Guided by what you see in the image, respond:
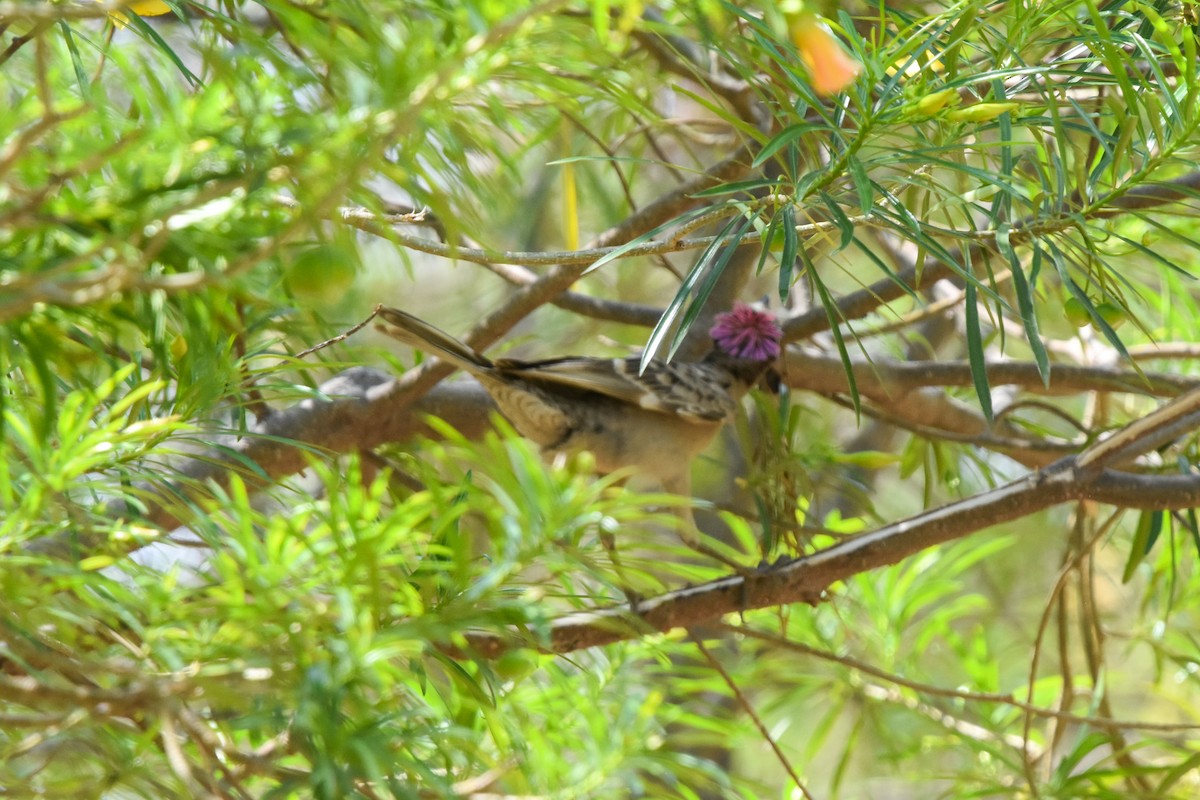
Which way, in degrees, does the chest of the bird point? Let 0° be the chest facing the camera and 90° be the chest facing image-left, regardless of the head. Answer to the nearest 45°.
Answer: approximately 270°
